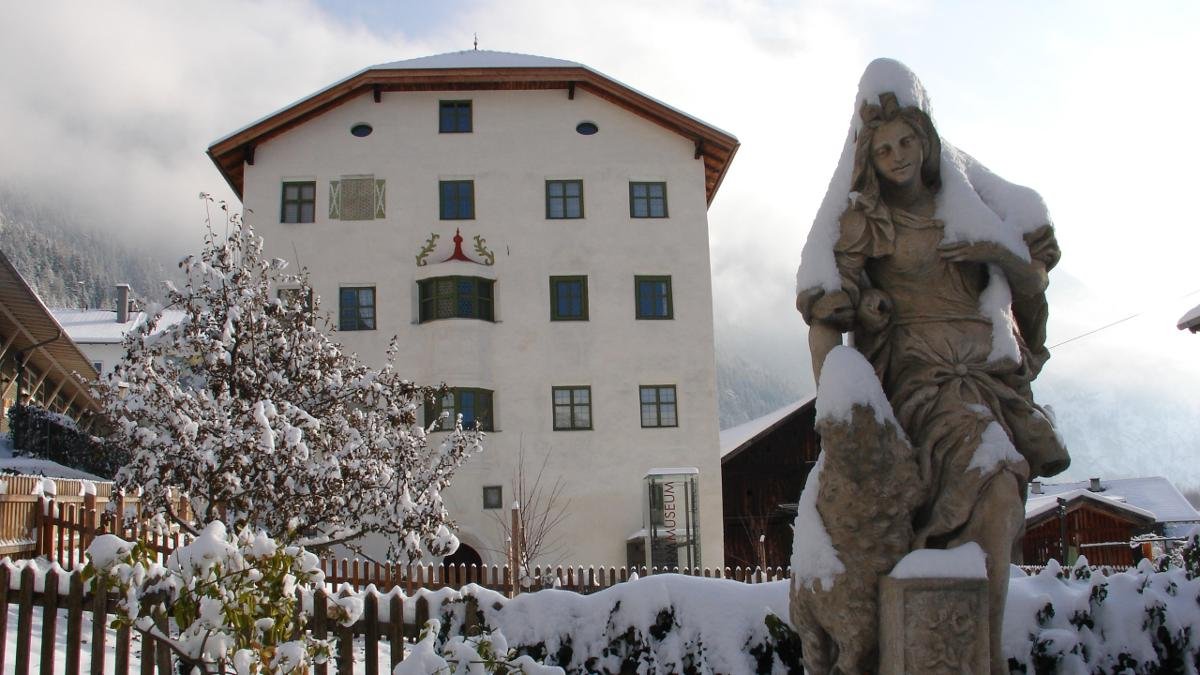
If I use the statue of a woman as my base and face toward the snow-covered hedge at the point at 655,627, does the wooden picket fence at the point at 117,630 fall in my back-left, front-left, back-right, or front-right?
front-left

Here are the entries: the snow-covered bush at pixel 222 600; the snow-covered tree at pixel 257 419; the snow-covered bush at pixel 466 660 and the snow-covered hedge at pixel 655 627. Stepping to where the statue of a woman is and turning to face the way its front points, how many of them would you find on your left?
0

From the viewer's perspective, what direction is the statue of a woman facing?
toward the camera

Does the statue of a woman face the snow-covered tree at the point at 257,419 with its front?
no

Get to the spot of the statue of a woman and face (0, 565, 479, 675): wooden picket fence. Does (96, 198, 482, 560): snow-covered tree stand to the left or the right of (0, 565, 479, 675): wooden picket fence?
right

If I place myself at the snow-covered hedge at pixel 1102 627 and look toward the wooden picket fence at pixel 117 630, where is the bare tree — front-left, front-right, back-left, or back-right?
front-right

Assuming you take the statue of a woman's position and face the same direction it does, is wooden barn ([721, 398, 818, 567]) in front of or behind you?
behind

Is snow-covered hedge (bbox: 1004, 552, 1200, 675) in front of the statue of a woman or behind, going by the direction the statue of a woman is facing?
behind

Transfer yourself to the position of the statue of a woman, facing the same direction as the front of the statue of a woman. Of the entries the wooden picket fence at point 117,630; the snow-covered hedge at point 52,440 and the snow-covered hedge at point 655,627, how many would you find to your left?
0

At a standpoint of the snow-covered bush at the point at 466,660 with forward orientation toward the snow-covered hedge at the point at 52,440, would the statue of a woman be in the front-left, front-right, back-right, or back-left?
back-right

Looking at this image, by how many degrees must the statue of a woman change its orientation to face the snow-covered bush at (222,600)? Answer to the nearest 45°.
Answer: approximately 90° to its right

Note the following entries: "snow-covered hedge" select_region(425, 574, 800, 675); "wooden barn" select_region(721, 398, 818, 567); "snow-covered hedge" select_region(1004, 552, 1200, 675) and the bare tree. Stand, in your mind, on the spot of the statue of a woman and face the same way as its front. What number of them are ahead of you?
0

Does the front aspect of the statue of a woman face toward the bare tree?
no

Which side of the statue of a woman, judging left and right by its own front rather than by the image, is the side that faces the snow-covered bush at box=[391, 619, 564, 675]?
right

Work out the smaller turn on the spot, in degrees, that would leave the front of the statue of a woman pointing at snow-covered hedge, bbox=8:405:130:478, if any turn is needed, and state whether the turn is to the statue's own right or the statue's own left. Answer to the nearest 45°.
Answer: approximately 135° to the statue's own right
